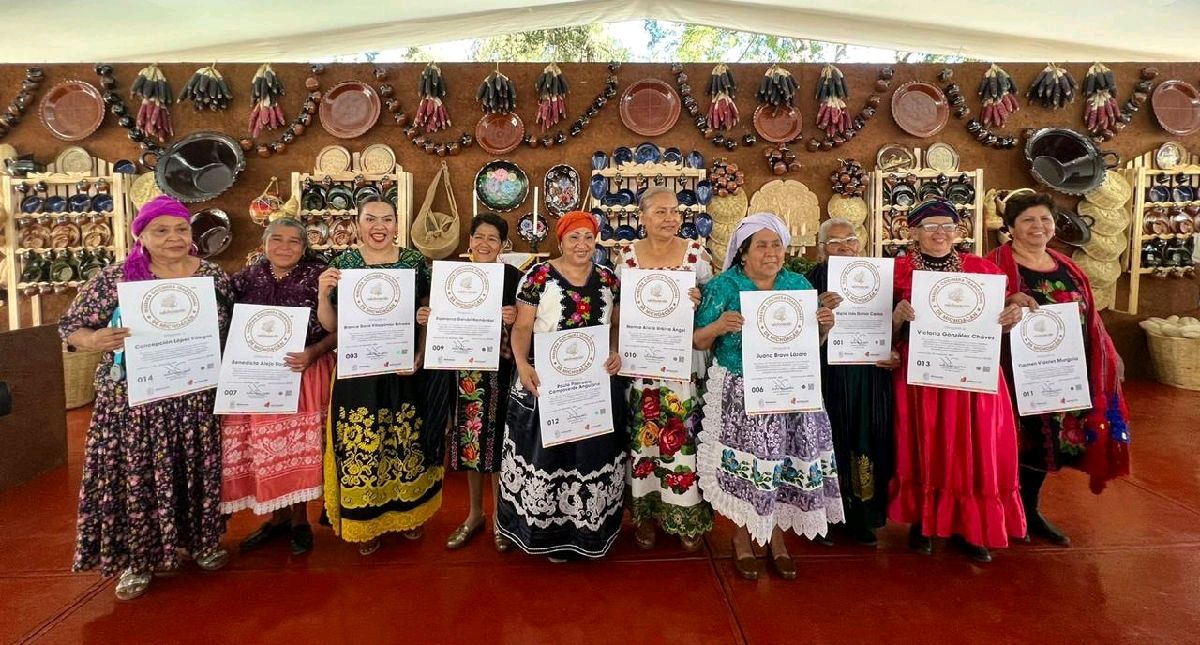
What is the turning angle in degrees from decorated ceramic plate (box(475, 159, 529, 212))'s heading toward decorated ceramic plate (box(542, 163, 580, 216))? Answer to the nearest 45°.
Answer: approximately 90° to its left

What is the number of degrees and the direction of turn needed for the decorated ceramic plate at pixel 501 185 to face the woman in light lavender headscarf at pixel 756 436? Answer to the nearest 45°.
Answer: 0° — it already faces them

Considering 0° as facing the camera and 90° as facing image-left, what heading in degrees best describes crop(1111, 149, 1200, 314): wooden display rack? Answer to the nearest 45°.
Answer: approximately 0°

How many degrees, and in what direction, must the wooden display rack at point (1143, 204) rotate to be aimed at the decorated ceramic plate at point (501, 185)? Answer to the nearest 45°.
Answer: approximately 45° to its right

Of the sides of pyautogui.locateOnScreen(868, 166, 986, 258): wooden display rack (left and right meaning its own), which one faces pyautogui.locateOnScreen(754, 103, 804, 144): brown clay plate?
right

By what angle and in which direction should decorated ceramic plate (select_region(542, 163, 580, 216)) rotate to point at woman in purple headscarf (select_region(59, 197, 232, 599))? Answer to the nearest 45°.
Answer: approximately 45° to its right

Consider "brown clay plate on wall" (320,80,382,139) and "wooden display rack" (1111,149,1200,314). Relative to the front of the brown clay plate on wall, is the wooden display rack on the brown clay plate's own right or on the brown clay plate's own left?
on the brown clay plate's own left

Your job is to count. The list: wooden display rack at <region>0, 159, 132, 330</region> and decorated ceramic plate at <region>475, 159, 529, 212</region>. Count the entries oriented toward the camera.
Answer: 2

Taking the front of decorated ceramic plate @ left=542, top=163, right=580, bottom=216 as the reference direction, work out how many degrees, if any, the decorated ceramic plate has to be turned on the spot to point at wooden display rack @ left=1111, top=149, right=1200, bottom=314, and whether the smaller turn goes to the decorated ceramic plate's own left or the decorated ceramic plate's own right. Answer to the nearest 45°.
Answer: approximately 90° to the decorated ceramic plate's own left

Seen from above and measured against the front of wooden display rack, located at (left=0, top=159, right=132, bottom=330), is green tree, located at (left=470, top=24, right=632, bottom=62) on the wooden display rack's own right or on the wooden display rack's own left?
on the wooden display rack's own left
